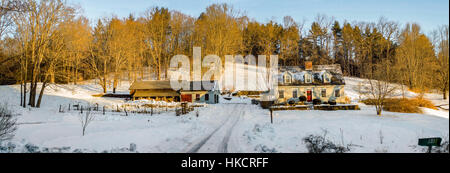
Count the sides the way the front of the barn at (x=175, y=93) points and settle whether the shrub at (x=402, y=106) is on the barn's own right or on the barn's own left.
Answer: on the barn's own left

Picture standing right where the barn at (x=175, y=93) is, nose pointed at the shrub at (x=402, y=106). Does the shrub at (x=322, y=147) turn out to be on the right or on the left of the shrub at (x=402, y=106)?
right

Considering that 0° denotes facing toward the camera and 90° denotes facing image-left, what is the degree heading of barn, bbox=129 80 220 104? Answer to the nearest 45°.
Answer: approximately 0°

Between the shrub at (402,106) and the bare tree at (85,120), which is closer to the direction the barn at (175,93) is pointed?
the bare tree

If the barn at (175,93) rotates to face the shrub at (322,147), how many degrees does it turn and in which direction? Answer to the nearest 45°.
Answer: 0° — it already faces it

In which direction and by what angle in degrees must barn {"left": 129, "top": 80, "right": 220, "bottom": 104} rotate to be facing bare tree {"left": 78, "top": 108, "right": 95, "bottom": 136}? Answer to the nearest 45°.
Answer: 0° — it already faces it
